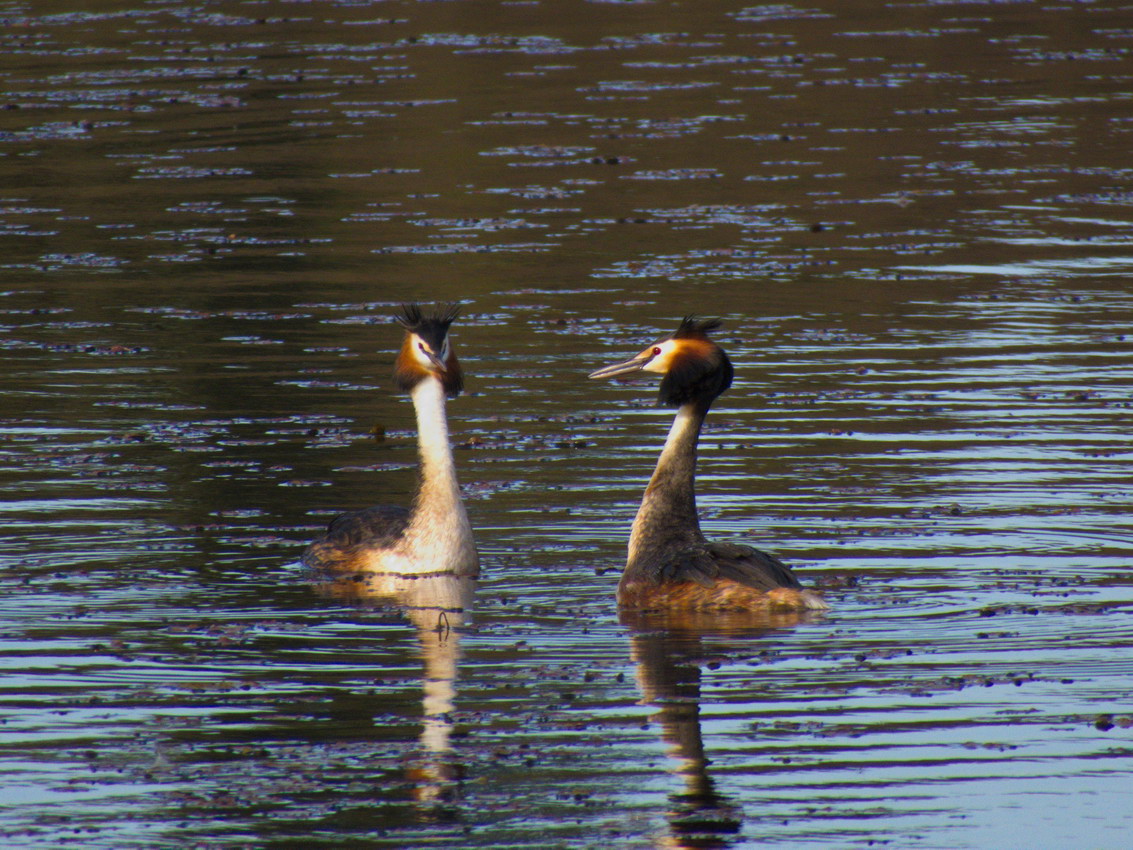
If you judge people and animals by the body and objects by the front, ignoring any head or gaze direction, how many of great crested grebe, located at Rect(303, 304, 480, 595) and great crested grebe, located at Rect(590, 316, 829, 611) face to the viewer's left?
1

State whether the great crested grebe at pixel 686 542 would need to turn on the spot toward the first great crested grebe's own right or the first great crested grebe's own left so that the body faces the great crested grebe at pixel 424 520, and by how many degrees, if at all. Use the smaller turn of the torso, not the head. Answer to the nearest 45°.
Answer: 0° — it already faces it

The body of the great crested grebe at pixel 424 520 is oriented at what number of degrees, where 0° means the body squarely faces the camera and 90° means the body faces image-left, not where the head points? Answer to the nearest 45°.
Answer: approximately 315°

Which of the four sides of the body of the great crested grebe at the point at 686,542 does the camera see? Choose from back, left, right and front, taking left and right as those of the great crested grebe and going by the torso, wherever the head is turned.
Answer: left

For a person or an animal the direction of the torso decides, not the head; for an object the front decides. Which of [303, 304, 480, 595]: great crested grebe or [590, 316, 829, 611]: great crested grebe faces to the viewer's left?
[590, 316, 829, 611]: great crested grebe
